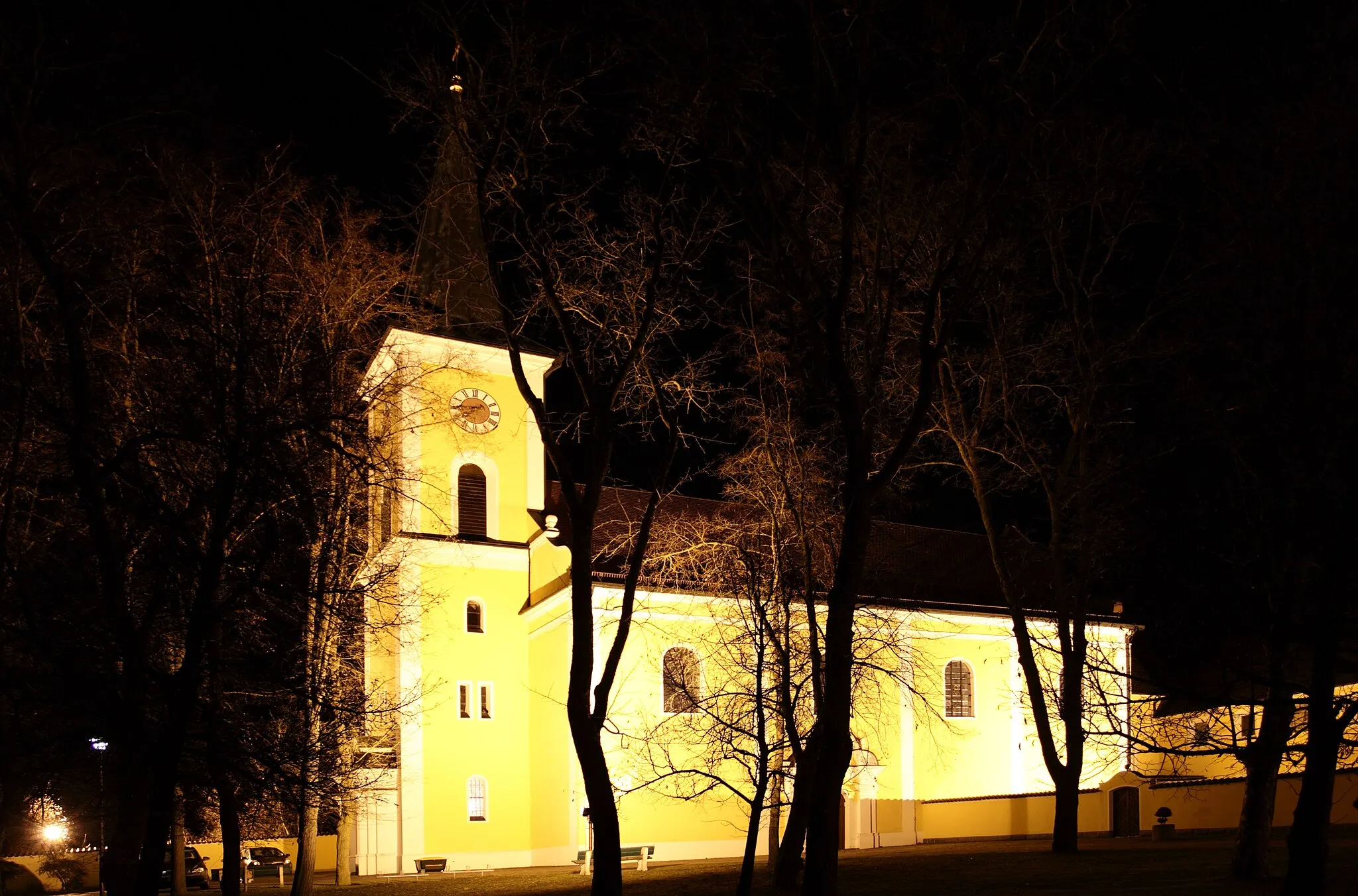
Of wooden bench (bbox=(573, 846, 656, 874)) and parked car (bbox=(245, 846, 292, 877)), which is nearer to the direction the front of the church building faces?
the parked car

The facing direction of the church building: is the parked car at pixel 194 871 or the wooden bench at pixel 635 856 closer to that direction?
the parked car

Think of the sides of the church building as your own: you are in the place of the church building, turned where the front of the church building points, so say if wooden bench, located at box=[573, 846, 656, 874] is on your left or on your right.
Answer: on your left

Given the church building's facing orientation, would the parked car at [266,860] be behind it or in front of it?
in front

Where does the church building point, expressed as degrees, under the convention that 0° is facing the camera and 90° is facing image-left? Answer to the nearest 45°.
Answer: approximately 90°
